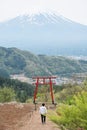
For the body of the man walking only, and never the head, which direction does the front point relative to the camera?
away from the camera
